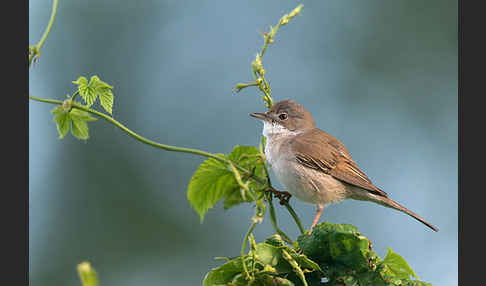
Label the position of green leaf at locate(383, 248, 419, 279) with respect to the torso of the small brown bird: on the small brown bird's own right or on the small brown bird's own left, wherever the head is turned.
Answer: on the small brown bird's own left

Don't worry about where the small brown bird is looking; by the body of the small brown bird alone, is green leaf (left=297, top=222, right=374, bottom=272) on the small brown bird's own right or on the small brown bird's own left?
on the small brown bird's own left

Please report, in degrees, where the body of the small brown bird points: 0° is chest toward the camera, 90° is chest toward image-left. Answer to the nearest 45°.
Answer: approximately 90°

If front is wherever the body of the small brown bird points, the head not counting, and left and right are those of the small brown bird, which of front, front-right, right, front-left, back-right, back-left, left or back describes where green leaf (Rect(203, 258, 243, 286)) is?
front
